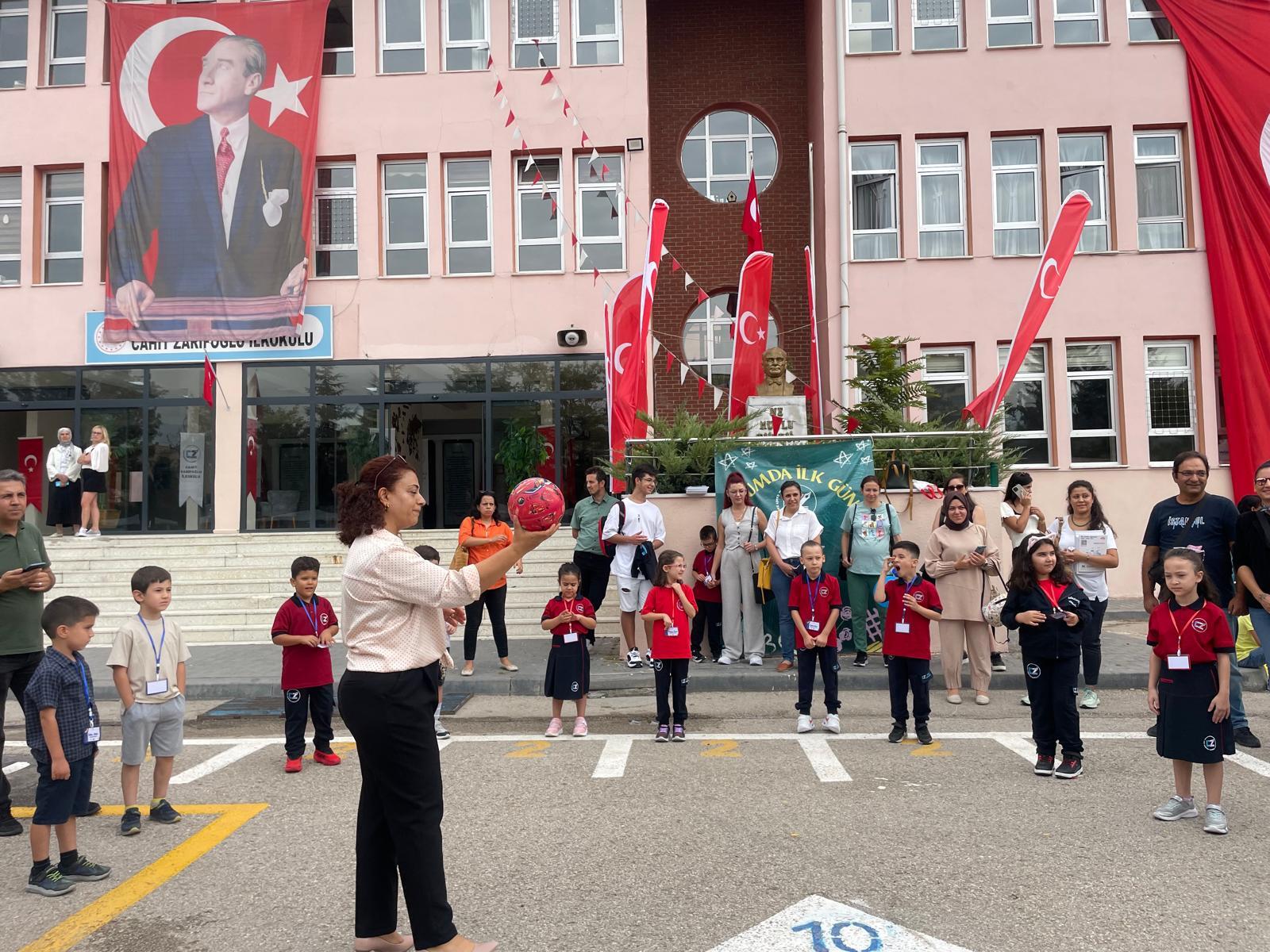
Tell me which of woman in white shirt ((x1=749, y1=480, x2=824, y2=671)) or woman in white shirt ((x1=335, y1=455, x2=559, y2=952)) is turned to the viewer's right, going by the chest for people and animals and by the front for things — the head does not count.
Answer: woman in white shirt ((x1=335, y1=455, x2=559, y2=952))

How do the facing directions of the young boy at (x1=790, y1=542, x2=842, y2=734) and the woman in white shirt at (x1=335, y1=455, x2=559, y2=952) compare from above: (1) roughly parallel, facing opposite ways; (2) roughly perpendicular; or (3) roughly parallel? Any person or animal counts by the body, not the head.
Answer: roughly perpendicular

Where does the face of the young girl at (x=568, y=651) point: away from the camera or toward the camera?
toward the camera

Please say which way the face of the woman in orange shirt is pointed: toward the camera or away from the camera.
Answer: toward the camera

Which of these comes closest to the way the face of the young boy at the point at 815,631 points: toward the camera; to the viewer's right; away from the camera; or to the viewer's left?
toward the camera

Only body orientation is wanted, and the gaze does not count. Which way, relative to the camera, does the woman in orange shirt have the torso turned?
toward the camera

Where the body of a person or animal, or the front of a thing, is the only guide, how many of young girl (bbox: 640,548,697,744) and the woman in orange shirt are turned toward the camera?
2

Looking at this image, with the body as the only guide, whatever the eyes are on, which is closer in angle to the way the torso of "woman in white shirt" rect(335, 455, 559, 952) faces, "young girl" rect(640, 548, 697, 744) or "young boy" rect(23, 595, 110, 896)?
the young girl

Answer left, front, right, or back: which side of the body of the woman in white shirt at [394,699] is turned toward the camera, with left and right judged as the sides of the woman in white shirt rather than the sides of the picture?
right

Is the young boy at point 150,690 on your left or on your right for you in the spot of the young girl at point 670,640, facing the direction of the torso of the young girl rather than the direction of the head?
on your right

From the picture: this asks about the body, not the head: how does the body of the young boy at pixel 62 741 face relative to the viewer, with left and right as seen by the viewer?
facing to the right of the viewer

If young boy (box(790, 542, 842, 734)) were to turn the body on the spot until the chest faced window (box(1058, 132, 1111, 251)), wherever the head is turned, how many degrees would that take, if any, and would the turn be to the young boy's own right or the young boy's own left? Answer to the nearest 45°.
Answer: approximately 135° to the young boy's own left

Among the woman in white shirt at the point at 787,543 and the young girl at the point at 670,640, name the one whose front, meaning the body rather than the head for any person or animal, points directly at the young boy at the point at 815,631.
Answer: the woman in white shirt

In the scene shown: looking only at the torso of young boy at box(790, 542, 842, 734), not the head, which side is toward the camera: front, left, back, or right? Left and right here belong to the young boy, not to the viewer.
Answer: front

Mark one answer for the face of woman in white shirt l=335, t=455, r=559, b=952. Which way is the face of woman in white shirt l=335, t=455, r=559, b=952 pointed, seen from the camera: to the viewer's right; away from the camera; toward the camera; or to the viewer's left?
to the viewer's right

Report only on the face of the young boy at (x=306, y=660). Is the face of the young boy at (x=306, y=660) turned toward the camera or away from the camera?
toward the camera

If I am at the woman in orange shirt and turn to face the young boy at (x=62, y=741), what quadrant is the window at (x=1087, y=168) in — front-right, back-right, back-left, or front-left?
back-left

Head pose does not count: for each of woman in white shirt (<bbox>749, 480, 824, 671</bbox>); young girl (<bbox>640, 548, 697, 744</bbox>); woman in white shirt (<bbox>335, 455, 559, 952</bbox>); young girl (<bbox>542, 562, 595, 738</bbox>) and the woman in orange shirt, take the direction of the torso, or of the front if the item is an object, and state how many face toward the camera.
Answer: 4
